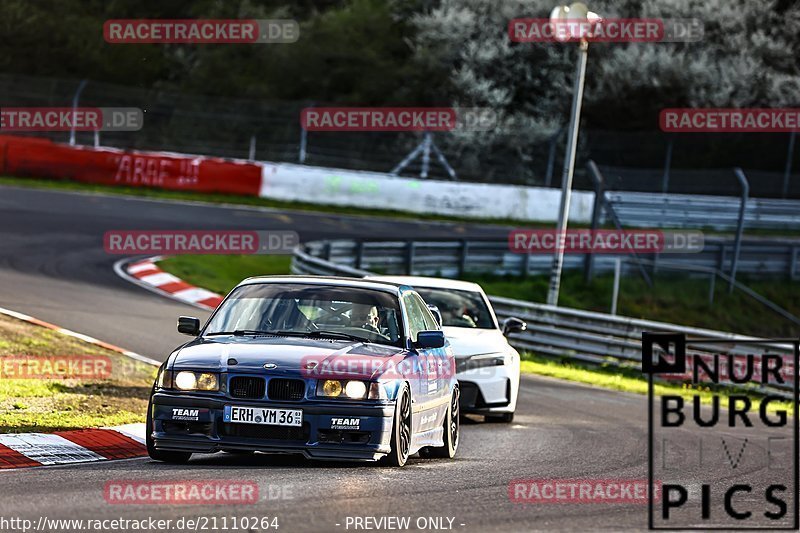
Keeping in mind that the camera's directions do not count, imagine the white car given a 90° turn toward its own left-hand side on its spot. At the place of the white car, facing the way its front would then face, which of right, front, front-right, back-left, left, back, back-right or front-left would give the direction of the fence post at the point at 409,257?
left

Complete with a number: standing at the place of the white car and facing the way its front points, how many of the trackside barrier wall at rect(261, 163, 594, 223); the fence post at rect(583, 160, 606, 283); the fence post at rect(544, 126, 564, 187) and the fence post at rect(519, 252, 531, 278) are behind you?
4

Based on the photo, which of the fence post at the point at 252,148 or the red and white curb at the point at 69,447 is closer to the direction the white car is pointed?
the red and white curb

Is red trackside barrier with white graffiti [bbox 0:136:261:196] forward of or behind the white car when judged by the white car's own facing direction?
behind

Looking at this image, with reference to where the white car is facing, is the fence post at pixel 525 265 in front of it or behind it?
behind

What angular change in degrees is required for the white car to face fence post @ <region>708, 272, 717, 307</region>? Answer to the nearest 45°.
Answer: approximately 180°

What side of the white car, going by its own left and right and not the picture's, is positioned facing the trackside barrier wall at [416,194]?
back

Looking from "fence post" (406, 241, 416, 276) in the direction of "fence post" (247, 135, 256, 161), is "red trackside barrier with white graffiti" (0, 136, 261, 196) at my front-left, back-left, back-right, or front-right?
front-left

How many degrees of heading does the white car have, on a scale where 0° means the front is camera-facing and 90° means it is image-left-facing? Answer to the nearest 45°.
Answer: approximately 0°

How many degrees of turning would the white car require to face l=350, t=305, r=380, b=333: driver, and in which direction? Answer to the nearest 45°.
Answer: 0° — it already faces them

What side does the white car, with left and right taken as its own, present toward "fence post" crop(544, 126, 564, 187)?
back

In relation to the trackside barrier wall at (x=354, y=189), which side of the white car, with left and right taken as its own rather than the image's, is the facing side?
back

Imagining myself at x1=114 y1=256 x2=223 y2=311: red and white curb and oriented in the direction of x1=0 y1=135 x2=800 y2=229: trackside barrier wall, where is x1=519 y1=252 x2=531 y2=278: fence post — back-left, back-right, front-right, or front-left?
front-right

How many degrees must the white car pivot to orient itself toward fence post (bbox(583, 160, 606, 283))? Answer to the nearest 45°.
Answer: approximately 180°

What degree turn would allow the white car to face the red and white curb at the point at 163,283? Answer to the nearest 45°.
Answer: approximately 135° to its right

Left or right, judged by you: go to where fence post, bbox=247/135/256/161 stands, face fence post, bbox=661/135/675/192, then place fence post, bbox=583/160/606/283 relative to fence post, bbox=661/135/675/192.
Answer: right

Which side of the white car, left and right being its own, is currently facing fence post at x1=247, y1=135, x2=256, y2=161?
back

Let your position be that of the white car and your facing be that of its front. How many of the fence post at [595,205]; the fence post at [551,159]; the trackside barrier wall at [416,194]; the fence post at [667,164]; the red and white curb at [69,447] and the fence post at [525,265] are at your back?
5
